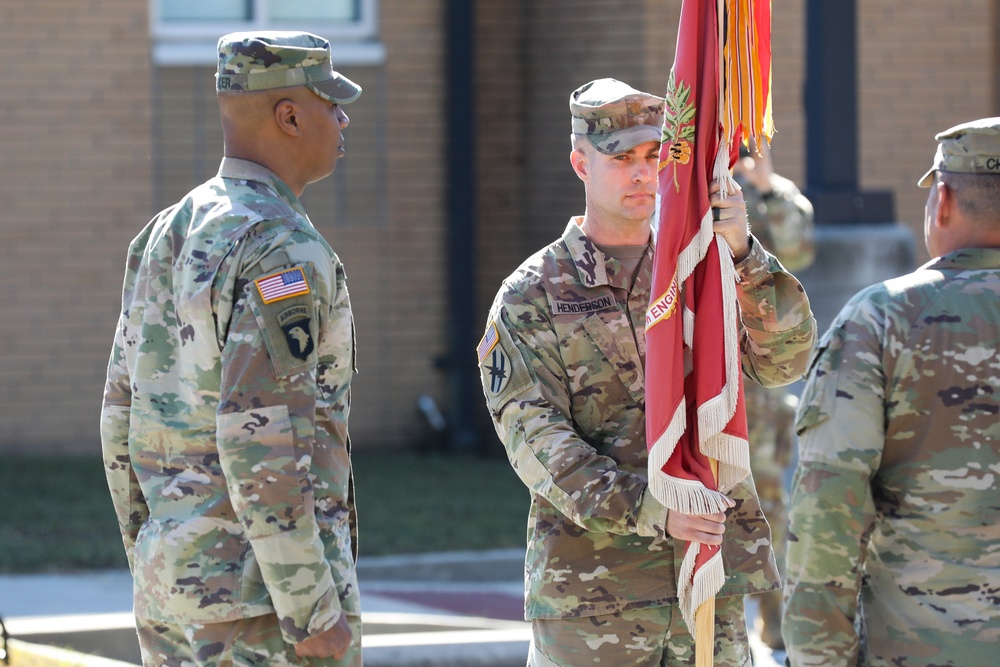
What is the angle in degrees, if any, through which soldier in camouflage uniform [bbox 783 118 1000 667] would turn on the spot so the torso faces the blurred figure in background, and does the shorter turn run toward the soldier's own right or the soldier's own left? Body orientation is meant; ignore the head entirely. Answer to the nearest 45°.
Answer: approximately 45° to the soldier's own right

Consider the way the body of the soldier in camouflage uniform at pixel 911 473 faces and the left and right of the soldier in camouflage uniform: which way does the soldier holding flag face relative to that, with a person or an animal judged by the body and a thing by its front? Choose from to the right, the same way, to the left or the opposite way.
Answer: the opposite way

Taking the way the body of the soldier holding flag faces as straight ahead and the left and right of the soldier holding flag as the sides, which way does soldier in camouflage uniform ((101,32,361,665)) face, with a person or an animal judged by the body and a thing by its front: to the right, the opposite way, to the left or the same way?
to the left

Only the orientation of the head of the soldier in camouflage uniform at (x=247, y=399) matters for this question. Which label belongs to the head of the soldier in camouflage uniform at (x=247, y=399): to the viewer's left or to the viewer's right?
to the viewer's right

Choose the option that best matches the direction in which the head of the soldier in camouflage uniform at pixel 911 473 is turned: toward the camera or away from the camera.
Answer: away from the camera

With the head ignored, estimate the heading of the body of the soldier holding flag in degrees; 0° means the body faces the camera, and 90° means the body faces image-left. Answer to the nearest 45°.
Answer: approximately 315°

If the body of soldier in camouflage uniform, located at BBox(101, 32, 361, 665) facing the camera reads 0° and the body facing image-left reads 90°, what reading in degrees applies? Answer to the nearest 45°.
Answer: approximately 225°

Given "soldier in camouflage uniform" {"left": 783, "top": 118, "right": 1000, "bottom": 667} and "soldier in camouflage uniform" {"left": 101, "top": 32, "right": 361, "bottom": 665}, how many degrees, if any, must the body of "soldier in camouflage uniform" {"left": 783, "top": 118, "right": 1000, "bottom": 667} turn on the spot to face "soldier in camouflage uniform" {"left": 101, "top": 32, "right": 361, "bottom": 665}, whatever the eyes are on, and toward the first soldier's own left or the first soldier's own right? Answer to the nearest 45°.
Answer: approximately 45° to the first soldier's own left

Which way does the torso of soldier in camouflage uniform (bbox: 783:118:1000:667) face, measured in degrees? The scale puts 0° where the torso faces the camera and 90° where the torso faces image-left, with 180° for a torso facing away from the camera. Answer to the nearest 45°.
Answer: approximately 135°
